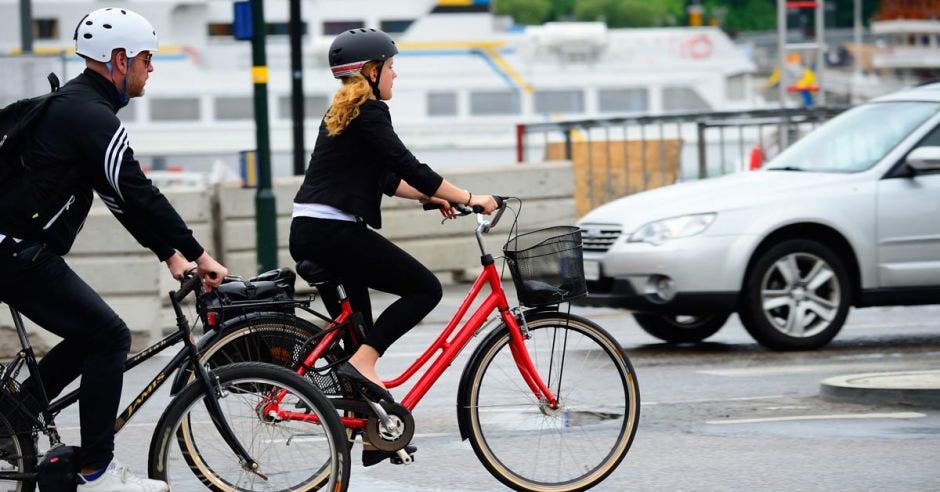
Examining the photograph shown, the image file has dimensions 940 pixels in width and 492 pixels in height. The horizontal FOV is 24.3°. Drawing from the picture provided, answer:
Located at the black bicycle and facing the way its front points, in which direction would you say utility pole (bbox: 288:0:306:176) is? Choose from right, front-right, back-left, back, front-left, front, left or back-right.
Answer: left

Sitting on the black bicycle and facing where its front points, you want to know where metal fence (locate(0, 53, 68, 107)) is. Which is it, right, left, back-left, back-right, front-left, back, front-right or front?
left

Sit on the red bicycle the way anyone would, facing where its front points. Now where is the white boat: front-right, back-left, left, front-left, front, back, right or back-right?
left

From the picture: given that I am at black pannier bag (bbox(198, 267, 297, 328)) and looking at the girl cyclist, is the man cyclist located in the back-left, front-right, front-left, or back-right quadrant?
back-right

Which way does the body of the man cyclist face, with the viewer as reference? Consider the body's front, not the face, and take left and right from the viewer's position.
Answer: facing to the right of the viewer

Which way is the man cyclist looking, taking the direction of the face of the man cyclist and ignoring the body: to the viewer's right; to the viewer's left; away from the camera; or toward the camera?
to the viewer's right

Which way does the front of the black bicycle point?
to the viewer's right

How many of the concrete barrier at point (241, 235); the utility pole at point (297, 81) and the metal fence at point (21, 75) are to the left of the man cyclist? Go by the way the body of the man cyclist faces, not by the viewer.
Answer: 3

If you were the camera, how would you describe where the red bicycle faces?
facing to the right of the viewer

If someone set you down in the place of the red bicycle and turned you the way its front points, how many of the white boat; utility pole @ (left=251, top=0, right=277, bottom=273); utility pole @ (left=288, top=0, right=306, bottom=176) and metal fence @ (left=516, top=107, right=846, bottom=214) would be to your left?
4
